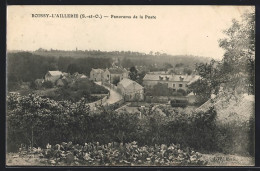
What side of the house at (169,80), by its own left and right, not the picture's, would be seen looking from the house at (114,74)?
right

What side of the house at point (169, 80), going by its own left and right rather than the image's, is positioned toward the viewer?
front

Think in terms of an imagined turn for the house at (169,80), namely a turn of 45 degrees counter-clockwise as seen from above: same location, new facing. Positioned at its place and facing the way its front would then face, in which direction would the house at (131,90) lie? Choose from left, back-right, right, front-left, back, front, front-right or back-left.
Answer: back-right

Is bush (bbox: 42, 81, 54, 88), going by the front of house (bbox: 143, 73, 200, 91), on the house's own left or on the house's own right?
on the house's own right

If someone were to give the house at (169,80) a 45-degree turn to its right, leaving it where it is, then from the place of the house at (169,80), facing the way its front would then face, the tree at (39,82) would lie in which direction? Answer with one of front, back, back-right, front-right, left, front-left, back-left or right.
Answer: front-right

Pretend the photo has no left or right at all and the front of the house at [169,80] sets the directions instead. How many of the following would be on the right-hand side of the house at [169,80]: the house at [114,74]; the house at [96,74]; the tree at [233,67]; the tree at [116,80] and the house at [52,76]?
4

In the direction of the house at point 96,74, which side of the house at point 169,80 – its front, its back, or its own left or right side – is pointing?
right

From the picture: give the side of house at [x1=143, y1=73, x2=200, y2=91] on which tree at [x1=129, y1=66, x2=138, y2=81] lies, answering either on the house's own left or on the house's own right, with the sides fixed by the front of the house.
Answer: on the house's own right
